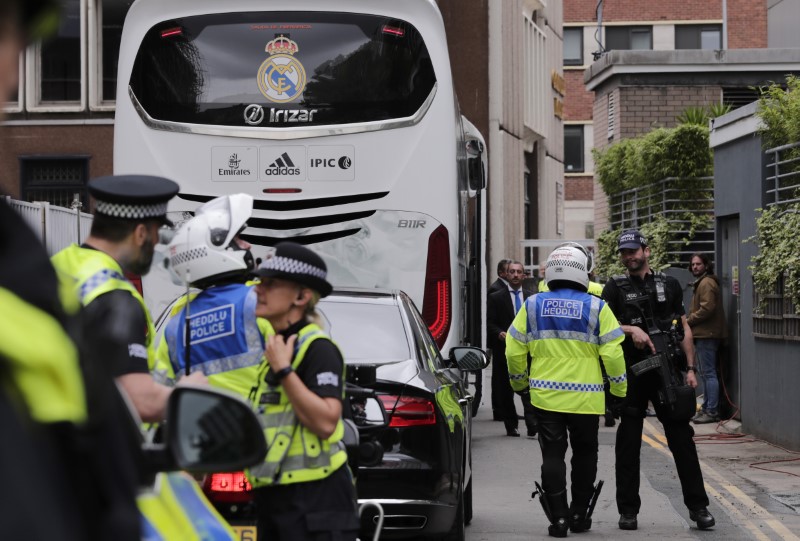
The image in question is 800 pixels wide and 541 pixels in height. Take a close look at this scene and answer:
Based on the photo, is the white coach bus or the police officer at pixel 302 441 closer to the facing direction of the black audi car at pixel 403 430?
the white coach bus

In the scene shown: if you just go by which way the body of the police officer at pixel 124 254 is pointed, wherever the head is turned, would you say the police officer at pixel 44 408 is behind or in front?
behind

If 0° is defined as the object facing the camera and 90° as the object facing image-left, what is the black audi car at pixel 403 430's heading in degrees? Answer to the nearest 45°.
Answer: approximately 180°

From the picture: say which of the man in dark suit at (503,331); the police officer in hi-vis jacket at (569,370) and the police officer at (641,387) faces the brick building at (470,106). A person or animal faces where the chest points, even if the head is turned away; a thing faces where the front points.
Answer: the police officer in hi-vis jacket

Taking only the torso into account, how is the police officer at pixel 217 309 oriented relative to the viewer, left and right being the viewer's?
facing away from the viewer and to the right of the viewer

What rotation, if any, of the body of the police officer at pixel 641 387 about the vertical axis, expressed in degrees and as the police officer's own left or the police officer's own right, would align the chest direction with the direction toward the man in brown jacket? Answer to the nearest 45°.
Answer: approximately 180°

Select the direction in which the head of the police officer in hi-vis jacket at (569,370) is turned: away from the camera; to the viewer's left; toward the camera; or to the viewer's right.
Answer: away from the camera

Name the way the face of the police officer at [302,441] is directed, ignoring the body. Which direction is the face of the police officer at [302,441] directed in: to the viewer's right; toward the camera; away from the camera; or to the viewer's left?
to the viewer's left

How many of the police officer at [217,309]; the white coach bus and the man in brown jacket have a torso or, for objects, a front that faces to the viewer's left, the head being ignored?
1

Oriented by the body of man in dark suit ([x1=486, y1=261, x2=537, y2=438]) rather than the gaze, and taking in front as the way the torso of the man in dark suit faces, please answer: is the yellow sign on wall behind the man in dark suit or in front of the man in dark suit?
behind

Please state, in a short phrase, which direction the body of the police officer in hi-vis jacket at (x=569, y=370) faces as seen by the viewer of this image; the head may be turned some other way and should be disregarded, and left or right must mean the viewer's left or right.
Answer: facing away from the viewer

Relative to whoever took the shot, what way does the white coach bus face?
facing away from the viewer

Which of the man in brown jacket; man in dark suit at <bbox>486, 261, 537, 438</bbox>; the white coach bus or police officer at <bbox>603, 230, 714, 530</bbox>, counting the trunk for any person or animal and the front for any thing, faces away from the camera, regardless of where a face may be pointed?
the white coach bus

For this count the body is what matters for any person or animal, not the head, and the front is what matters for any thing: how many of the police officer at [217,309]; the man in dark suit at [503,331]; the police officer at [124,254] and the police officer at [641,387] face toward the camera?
2
